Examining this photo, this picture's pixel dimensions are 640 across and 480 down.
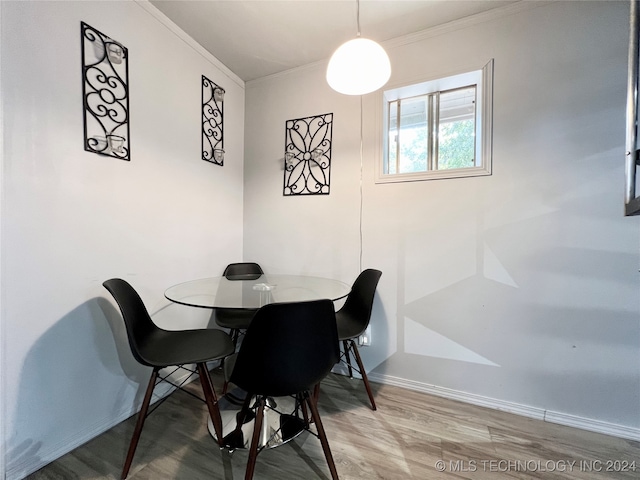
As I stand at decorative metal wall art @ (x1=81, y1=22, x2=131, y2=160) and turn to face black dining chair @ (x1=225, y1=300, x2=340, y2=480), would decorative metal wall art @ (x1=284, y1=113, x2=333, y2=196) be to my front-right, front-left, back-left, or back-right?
front-left

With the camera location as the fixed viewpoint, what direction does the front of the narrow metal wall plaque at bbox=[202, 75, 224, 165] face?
facing the viewer and to the right of the viewer

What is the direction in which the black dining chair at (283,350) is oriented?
away from the camera

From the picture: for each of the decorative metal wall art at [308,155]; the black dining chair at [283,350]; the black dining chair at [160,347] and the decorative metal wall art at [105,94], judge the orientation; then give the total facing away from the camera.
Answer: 1

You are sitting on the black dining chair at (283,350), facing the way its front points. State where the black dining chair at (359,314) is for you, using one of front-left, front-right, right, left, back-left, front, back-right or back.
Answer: front-right

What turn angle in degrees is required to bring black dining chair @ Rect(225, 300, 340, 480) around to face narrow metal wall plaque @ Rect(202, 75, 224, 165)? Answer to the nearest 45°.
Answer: approximately 45° to its left

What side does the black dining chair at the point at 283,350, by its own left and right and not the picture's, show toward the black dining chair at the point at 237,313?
front

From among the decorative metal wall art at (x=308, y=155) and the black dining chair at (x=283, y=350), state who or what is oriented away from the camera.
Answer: the black dining chair

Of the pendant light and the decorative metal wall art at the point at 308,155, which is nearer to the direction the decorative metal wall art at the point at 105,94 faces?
the pendant light

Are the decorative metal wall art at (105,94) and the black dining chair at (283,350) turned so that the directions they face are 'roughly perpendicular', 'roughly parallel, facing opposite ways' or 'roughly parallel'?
roughly perpendicular

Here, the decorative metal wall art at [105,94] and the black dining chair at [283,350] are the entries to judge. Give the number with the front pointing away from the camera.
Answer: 1

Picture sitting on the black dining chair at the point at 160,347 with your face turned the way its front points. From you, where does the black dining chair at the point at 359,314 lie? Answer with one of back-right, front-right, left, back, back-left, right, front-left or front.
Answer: front

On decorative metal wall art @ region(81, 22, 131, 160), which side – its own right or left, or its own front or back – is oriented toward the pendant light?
front

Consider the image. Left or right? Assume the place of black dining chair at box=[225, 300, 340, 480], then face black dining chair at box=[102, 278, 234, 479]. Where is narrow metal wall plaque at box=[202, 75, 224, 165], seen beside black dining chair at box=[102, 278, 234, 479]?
right

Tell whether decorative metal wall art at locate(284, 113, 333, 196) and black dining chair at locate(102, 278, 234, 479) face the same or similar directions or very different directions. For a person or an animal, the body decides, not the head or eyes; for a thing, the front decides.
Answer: very different directions

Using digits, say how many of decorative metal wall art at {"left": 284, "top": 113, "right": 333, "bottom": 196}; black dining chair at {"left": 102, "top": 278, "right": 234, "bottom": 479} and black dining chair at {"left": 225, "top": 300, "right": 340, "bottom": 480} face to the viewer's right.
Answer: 1

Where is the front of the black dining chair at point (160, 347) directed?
to the viewer's right

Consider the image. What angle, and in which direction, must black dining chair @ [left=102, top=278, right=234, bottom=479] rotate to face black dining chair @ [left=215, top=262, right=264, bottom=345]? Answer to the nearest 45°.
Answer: approximately 45° to its left
